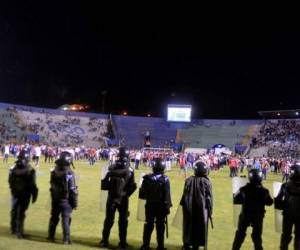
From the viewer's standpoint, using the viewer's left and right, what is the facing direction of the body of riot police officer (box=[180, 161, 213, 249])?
facing away from the viewer

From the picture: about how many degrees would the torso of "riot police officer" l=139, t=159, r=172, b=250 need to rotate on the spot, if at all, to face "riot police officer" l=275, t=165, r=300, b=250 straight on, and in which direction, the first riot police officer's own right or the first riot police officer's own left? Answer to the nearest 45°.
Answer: approximately 90° to the first riot police officer's own right

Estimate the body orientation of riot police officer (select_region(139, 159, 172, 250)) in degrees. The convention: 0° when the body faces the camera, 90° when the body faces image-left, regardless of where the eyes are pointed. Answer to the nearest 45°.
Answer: approximately 180°

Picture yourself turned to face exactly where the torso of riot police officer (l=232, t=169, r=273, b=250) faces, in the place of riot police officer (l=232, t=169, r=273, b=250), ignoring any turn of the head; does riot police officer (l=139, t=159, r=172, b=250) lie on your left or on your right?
on your left

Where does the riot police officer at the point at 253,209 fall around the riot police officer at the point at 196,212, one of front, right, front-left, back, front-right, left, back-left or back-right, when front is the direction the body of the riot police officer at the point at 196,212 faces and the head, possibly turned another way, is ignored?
right

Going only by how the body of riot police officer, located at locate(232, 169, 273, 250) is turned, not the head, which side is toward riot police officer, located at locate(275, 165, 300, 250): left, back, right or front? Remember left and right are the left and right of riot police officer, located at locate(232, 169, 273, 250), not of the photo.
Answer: right

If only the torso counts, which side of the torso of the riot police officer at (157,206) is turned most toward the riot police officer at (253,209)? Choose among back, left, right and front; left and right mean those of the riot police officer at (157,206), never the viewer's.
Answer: right

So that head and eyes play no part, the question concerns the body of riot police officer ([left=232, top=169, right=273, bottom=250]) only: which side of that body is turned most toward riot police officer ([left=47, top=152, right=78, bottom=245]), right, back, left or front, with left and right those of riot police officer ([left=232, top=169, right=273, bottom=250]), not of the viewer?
left

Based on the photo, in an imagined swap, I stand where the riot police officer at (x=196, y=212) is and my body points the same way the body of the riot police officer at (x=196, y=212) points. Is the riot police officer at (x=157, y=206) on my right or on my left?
on my left

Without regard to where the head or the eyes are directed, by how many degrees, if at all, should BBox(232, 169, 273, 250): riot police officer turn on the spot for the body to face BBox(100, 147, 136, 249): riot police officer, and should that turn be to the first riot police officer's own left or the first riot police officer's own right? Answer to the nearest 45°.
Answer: approximately 90° to the first riot police officer's own left

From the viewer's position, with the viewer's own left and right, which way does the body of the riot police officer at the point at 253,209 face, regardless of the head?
facing away from the viewer

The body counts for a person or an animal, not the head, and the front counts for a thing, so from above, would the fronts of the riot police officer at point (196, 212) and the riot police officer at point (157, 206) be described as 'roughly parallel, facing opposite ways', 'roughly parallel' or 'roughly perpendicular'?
roughly parallel

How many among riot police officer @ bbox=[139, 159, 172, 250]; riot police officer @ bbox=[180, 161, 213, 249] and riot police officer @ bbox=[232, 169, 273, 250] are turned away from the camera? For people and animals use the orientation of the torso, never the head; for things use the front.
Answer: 3

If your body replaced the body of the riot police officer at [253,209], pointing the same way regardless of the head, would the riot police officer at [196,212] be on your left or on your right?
on your left
